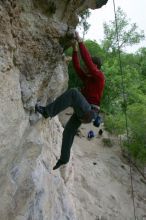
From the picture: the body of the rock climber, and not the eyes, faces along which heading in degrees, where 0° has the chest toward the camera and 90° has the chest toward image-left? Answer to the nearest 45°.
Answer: approximately 90°
